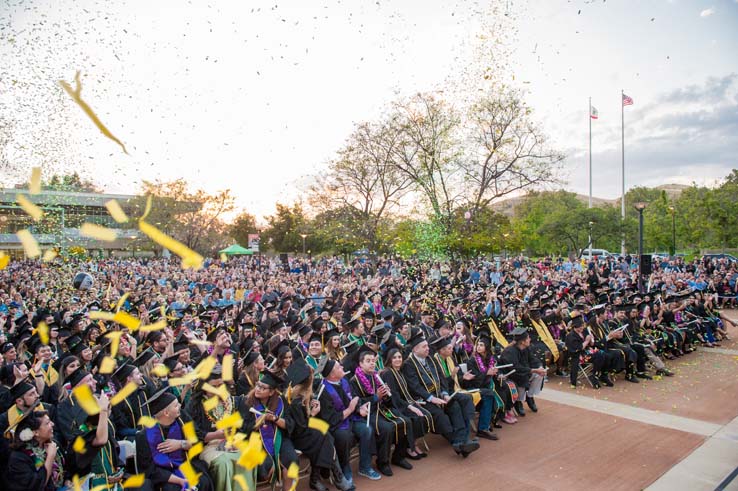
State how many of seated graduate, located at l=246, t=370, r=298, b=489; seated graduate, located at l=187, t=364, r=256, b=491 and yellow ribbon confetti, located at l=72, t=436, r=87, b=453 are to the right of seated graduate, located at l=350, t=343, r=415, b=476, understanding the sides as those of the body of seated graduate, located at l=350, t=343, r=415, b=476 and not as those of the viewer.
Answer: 3

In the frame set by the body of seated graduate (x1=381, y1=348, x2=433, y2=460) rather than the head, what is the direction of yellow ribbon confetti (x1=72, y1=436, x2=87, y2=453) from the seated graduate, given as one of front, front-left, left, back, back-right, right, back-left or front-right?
right

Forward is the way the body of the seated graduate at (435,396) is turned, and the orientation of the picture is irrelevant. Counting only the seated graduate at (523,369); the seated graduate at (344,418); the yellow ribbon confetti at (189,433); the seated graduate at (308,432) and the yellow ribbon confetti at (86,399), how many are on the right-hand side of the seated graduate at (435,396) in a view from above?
4

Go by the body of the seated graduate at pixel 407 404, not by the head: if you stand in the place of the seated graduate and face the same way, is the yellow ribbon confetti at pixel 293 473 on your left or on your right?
on your right

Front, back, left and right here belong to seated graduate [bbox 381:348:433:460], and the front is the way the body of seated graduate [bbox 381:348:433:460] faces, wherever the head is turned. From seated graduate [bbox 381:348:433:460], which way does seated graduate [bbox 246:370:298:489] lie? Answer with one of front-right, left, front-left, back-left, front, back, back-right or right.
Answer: right

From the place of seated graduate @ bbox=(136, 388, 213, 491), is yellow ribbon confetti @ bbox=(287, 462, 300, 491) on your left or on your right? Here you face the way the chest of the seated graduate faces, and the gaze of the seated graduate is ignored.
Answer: on your left

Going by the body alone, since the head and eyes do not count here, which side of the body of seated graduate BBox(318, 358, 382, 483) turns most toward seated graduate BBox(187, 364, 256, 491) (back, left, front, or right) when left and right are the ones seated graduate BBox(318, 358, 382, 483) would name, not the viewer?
right

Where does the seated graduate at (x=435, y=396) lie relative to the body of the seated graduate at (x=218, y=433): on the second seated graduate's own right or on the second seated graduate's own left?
on the second seated graduate's own left

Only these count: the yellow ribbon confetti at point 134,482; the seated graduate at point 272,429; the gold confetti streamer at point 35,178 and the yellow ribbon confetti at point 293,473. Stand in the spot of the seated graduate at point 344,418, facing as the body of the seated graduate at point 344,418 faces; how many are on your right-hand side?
4

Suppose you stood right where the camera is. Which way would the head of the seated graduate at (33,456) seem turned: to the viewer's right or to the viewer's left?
to the viewer's right

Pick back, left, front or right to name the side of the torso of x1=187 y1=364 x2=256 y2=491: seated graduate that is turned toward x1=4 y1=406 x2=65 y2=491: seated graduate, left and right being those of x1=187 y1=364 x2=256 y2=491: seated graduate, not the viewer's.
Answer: right
